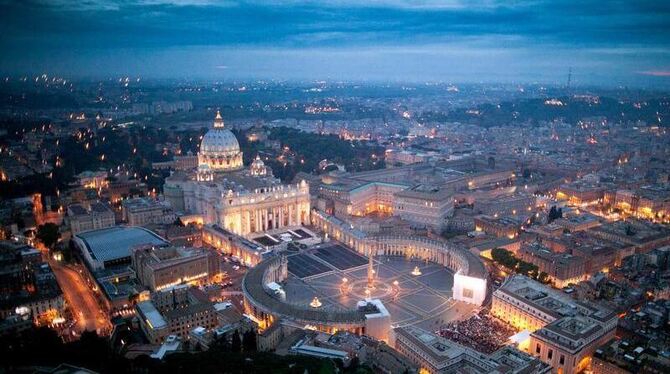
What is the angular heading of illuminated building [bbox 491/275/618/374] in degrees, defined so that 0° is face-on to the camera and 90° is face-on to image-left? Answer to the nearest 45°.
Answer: approximately 45°

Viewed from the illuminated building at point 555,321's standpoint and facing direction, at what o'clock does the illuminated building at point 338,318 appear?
the illuminated building at point 338,318 is roughly at 1 o'clock from the illuminated building at point 555,321.

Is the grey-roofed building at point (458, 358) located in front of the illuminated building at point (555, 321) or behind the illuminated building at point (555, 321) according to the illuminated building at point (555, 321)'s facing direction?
in front

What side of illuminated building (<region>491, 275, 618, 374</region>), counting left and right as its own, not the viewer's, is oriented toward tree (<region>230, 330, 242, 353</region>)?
front

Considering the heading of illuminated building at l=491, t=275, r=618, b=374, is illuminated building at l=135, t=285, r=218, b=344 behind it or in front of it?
in front
